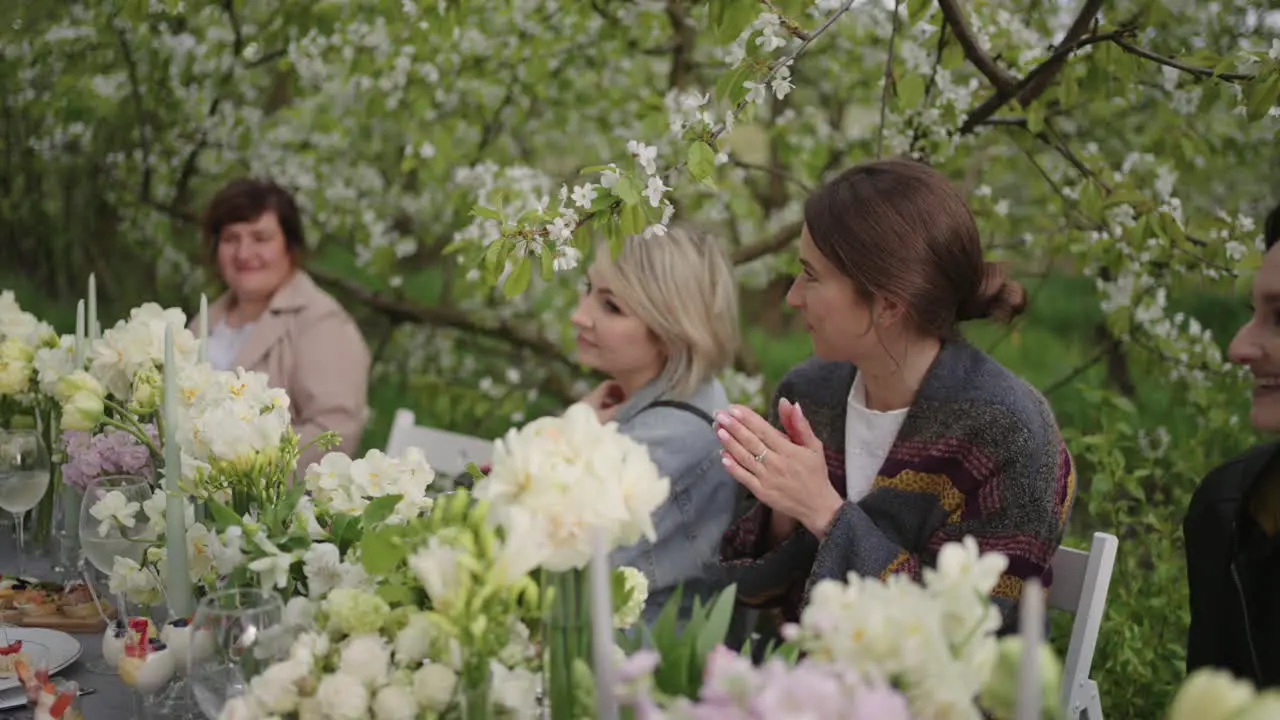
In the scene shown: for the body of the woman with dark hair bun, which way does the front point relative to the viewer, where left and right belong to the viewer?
facing the viewer and to the left of the viewer

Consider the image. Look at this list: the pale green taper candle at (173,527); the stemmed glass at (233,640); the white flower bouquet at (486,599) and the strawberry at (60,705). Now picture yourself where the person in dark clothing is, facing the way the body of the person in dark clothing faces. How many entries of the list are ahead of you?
4

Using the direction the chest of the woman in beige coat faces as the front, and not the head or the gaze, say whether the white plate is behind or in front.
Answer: in front

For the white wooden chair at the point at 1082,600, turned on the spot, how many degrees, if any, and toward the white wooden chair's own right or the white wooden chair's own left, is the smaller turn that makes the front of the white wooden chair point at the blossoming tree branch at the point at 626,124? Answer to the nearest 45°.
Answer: approximately 90° to the white wooden chair's own right

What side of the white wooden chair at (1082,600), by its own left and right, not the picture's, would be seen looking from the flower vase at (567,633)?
front

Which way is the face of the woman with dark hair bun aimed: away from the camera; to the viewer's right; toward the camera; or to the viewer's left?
to the viewer's left

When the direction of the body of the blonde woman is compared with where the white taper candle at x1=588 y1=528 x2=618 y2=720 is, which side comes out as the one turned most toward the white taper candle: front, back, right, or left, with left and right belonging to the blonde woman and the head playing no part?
left

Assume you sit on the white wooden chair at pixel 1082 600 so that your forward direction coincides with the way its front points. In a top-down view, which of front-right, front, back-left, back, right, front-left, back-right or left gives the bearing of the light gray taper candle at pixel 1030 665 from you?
front-left

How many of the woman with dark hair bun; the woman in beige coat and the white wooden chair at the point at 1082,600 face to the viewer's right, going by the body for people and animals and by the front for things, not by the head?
0

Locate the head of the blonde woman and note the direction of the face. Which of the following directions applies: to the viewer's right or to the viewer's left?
to the viewer's left

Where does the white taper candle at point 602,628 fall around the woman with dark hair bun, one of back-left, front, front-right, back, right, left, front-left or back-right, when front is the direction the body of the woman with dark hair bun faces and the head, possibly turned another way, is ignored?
front-left

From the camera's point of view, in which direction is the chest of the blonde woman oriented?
to the viewer's left
